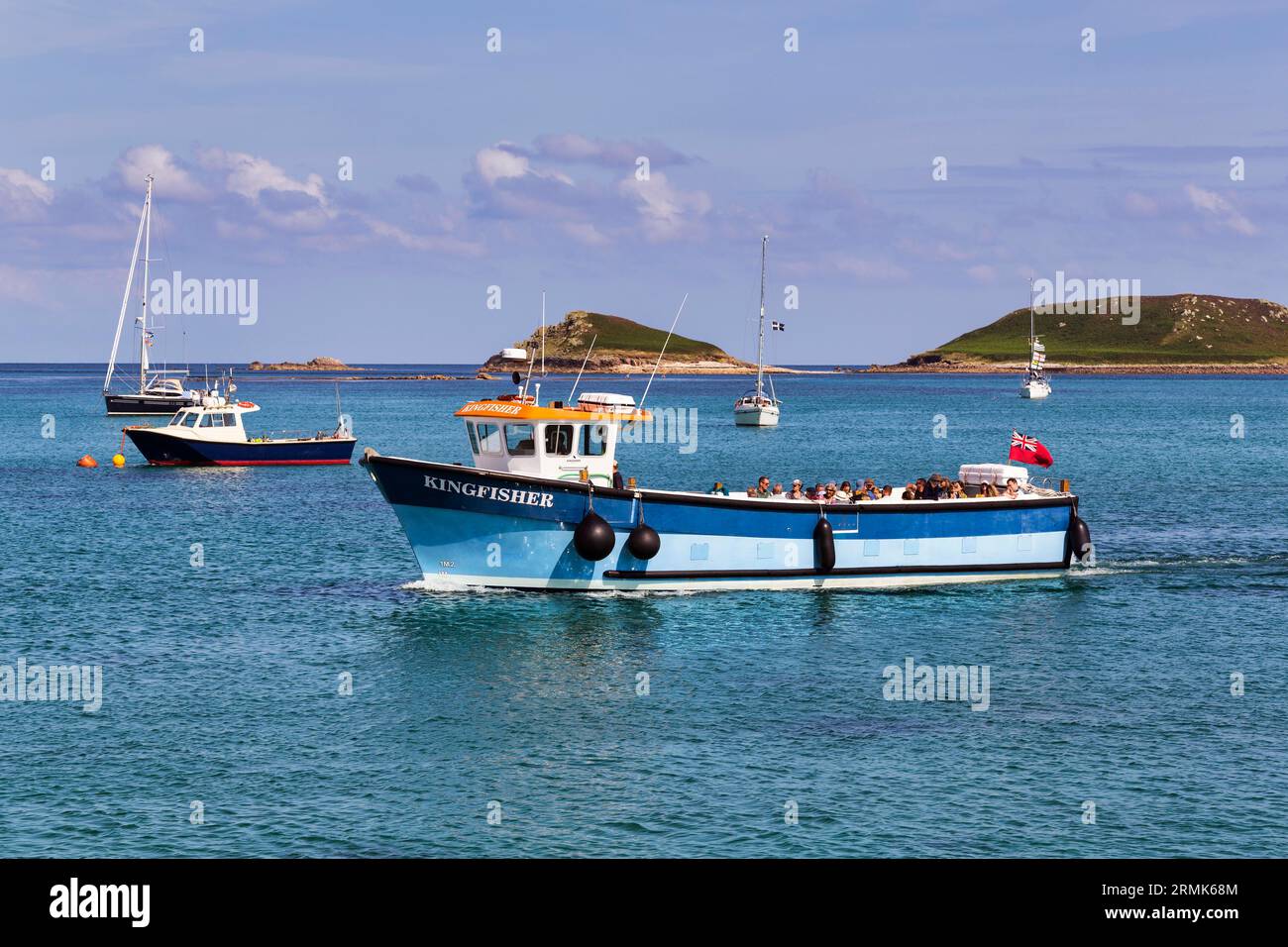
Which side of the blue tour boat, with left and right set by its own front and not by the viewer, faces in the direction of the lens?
left
